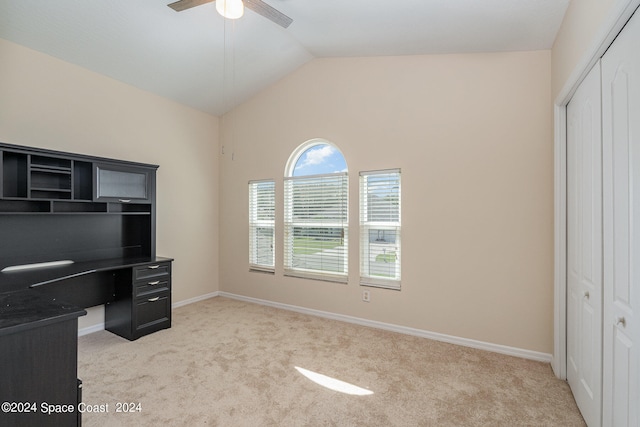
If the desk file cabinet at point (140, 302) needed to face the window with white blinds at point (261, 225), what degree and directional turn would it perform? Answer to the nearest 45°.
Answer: approximately 45° to its left

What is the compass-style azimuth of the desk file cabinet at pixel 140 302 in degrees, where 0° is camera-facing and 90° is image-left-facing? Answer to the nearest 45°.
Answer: approximately 315°

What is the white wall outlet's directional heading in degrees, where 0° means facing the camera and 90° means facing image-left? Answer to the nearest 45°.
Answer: approximately 0°

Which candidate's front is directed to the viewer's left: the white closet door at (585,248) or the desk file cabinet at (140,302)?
the white closet door

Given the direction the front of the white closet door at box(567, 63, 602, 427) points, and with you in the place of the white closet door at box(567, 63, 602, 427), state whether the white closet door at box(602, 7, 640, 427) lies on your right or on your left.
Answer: on your left

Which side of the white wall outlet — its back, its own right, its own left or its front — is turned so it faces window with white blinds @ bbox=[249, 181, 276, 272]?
right

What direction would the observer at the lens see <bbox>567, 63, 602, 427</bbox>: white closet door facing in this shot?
facing to the left of the viewer

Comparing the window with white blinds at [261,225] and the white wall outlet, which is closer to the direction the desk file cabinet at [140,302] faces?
the white wall outlet
